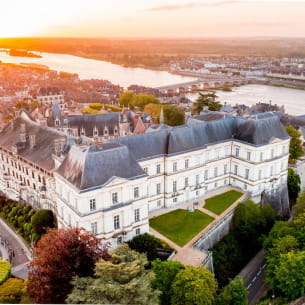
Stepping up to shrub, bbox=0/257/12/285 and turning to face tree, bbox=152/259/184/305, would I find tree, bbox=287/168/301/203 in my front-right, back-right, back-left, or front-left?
front-left

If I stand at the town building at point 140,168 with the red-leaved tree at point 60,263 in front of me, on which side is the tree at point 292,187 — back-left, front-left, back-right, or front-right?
back-left

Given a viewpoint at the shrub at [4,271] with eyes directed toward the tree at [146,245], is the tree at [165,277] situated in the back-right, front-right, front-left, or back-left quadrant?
front-right

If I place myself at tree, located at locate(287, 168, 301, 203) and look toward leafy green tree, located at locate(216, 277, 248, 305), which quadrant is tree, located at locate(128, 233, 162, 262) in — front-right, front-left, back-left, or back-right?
front-right

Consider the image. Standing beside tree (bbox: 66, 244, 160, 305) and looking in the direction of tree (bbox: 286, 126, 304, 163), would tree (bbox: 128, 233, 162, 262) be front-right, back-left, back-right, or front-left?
front-left
